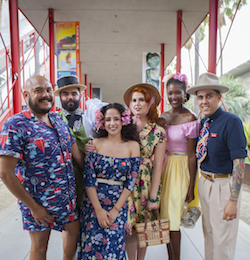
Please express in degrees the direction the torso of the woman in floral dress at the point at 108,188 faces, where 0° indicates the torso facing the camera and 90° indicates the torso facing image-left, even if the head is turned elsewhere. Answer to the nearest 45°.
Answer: approximately 0°

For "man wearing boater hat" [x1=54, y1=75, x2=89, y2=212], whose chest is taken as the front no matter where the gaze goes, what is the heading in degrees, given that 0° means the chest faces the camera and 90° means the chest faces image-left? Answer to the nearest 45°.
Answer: approximately 0°

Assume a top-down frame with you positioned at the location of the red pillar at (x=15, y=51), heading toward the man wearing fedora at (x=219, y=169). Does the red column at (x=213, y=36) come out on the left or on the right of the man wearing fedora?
left

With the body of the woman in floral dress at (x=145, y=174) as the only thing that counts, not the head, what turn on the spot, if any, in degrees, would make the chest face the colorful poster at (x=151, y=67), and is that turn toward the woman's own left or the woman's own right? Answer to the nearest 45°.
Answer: approximately 135° to the woman's own right

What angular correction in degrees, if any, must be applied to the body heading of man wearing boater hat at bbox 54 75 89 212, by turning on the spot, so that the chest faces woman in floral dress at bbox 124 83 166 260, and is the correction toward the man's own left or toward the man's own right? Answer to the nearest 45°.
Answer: approximately 45° to the man's own left

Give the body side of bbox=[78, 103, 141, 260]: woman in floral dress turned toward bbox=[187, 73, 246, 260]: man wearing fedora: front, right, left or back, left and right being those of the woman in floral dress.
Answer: left

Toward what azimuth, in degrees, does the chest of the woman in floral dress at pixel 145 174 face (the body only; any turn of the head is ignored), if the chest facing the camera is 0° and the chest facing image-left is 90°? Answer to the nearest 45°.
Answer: approximately 45°

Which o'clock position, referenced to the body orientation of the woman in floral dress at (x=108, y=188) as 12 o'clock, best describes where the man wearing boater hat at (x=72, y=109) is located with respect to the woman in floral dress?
The man wearing boater hat is roughly at 5 o'clock from the woman in floral dress.

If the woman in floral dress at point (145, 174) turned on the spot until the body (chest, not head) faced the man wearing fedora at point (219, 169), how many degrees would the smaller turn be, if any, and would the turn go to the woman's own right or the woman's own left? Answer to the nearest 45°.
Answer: approximately 135° to the woman's own left

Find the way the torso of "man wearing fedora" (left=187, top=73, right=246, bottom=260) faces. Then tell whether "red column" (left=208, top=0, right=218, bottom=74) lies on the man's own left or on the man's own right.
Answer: on the man's own right

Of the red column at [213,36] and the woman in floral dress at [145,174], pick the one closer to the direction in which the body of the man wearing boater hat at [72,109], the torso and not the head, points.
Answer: the woman in floral dress
